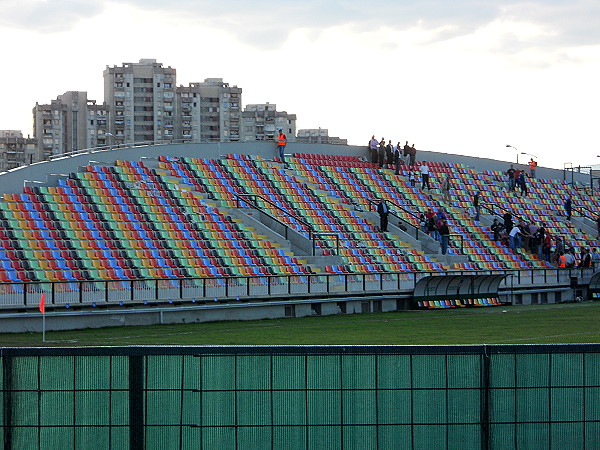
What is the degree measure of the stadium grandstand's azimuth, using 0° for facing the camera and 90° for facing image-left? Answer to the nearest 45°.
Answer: approximately 315°

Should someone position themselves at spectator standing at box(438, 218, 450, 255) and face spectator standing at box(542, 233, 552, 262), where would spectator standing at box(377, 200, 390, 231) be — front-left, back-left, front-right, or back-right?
back-left

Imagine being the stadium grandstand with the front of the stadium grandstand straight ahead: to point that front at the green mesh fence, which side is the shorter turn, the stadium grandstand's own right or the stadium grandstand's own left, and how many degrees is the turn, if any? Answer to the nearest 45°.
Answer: approximately 45° to the stadium grandstand's own right
